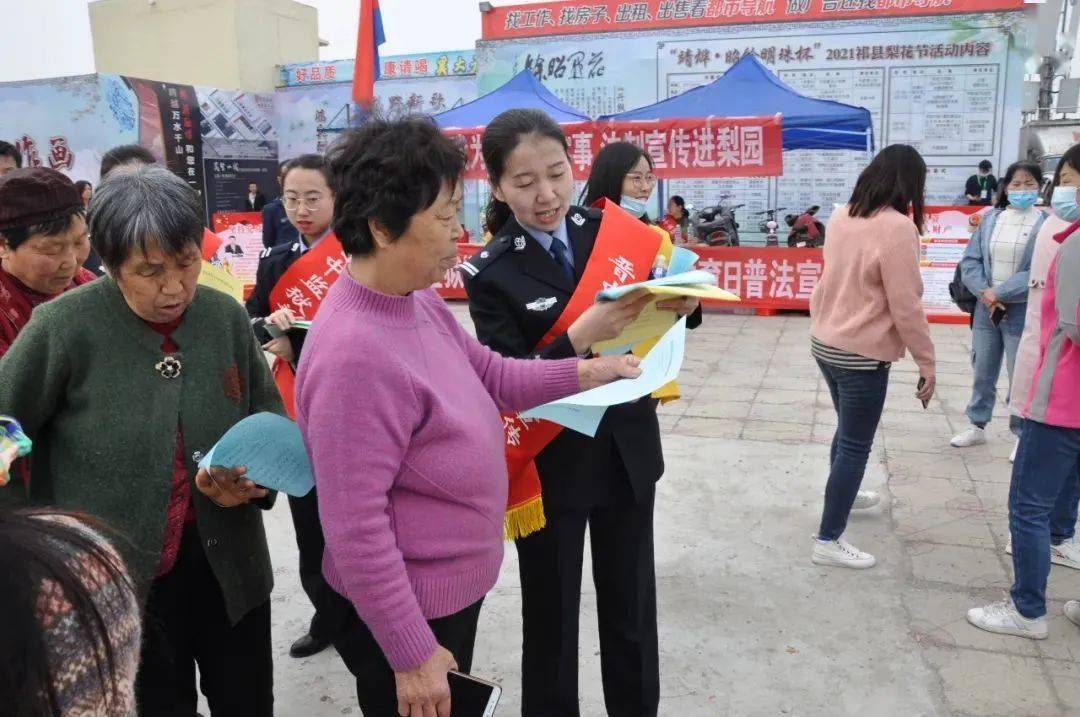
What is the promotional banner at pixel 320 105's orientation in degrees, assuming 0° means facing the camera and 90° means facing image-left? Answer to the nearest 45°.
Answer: approximately 0°

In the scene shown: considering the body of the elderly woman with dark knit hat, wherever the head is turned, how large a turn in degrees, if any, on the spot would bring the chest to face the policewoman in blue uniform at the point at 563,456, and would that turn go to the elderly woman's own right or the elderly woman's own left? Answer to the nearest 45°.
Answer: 0° — they already face them

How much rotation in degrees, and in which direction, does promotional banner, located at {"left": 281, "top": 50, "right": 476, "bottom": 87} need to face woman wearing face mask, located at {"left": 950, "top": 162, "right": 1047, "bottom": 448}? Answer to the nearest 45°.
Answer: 0° — it already faces them

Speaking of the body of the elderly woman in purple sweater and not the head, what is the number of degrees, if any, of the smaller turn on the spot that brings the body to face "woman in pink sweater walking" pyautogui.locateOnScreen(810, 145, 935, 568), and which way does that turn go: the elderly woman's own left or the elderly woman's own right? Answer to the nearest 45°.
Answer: approximately 45° to the elderly woman's own left

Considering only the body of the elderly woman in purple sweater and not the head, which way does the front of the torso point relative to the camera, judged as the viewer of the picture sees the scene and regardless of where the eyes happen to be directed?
to the viewer's right

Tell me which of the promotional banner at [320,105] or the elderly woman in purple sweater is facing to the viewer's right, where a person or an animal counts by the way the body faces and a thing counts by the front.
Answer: the elderly woman in purple sweater

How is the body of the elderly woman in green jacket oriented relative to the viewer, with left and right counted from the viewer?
facing the viewer and to the right of the viewer

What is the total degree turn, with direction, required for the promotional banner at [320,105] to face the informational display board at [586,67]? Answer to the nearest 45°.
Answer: approximately 45° to its left

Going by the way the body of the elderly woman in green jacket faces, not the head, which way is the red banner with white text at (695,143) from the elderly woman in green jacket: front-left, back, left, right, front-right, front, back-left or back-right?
left

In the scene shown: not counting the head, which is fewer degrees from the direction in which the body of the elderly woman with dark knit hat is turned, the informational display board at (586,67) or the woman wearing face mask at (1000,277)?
the woman wearing face mask
